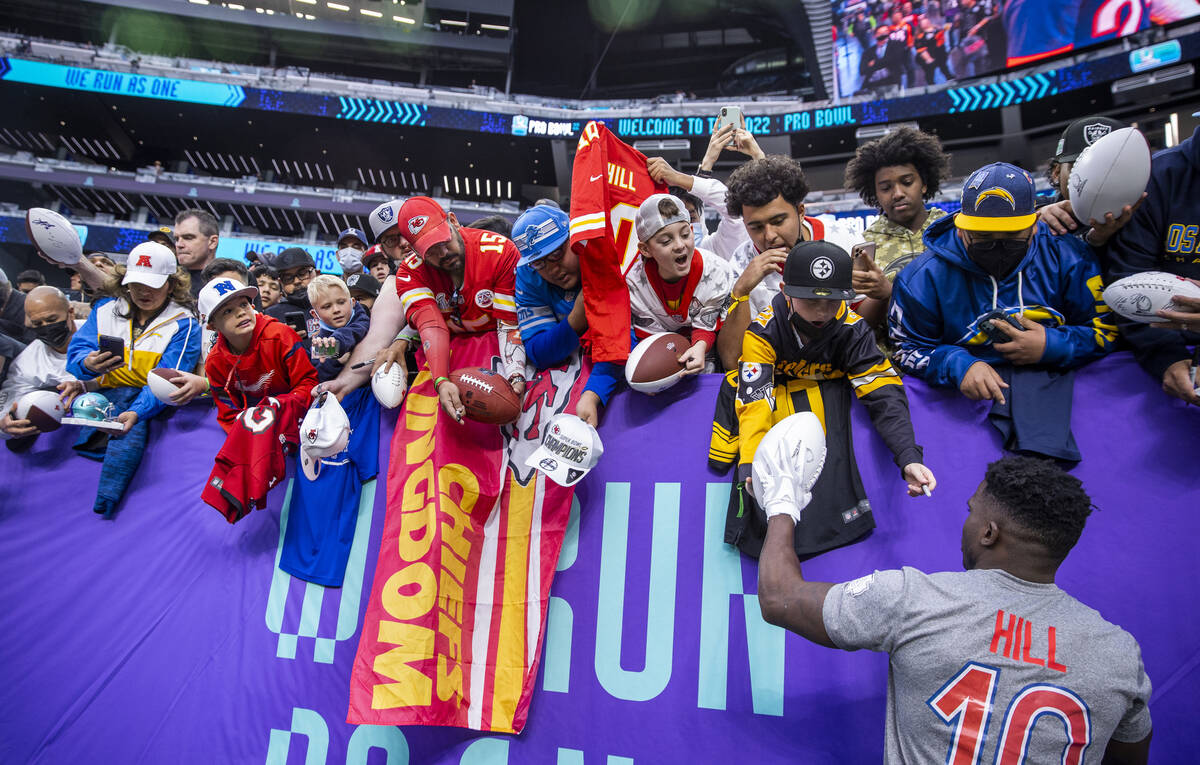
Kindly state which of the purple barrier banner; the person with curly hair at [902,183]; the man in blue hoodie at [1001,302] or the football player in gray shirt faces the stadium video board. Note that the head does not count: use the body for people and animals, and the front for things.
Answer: the football player in gray shirt

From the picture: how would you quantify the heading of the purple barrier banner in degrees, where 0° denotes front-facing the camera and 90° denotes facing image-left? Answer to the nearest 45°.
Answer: approximately 0°

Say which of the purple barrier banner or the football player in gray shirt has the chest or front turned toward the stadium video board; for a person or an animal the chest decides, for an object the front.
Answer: the football player in gray shirt

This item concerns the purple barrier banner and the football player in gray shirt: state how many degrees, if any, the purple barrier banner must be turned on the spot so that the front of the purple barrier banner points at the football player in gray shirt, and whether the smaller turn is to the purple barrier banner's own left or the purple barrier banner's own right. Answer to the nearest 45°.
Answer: approximately 45° to the purple barrier banner's own left

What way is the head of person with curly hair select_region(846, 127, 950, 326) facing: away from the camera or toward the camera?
toward the camera

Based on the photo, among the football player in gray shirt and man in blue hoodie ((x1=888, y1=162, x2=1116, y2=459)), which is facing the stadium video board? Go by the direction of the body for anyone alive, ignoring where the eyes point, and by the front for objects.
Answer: the football player in gray shirt

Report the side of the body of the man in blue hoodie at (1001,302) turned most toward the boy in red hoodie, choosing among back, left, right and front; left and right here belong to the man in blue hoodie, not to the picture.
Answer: right

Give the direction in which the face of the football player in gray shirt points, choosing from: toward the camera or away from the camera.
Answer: away from the camera

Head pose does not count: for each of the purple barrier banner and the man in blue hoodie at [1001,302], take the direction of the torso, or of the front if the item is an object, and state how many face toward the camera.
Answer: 2

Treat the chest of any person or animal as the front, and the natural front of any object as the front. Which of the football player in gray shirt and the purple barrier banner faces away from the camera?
the football player in gray shirt

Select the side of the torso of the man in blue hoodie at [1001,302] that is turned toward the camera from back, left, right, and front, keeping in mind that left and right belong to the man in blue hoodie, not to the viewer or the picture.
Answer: front

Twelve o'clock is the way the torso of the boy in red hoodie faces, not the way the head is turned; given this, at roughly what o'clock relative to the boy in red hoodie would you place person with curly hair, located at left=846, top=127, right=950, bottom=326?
The person with curly hair is roughly at 10 o'clock from the boy in red hoodie.

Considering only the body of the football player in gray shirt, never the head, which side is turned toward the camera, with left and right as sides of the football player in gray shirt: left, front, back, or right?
back
